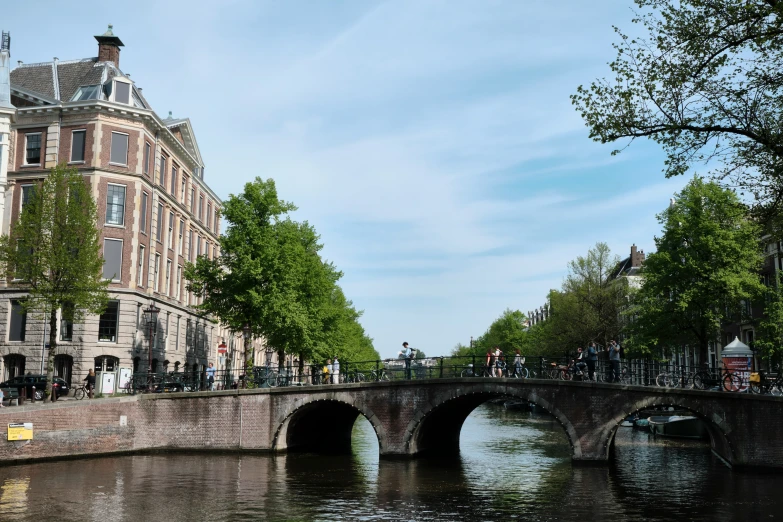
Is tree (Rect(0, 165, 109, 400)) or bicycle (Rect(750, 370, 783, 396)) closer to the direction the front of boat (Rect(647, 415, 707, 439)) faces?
the tree
